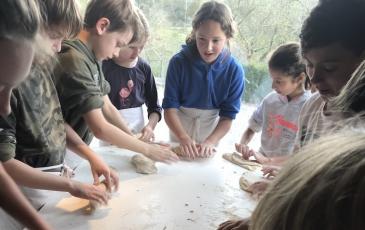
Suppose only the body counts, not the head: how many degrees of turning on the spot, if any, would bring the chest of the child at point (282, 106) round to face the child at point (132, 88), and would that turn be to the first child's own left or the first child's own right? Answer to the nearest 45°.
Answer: approximately 45° to the first child's own right

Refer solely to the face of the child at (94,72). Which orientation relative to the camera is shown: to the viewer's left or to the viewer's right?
to the viewer's right

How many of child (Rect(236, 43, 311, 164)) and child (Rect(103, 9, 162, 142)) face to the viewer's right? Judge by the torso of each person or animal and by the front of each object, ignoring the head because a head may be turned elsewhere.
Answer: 0

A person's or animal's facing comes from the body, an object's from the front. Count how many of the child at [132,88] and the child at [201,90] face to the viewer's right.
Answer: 0

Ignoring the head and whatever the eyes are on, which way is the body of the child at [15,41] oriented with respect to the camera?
to the viewer's right

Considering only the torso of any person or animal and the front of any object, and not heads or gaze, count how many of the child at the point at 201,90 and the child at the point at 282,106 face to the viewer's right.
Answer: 0

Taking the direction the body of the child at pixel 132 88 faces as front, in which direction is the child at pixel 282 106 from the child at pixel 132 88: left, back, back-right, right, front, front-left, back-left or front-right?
front-left

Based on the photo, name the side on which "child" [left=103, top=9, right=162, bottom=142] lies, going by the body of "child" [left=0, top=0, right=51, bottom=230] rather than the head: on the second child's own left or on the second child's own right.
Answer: on the second child's own left
